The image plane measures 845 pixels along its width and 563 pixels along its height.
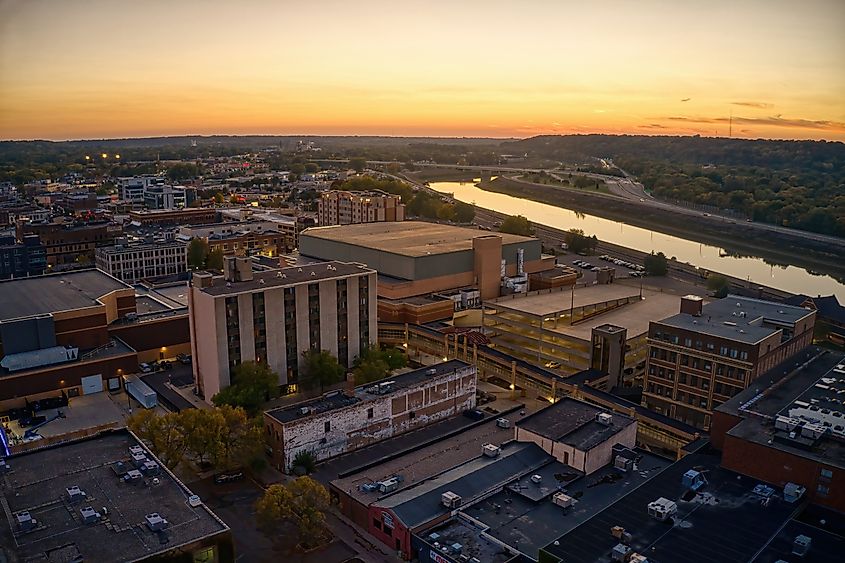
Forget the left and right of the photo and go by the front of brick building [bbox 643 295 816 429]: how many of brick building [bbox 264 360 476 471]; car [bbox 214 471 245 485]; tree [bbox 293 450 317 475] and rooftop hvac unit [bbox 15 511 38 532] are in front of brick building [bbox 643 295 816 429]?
4

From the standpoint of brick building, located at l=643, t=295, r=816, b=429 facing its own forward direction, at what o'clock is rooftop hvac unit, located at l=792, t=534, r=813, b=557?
The rooftop hvac unit is roughly at 10 o'clock from the brick building.

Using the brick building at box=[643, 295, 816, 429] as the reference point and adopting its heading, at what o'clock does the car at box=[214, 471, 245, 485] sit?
The car is roughly at 12 o'clock from the brick building.

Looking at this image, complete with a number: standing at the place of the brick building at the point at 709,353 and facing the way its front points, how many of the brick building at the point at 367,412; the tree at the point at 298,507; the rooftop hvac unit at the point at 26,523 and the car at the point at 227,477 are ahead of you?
4

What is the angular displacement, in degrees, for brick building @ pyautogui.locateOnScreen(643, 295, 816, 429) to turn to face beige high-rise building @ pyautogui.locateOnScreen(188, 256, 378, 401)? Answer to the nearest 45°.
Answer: approximately 45° to its right

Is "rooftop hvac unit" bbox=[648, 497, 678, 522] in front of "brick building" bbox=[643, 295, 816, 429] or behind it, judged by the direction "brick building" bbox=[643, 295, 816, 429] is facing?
in front

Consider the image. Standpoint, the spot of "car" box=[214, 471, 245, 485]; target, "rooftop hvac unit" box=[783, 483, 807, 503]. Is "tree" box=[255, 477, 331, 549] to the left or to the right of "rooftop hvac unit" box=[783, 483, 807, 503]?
right

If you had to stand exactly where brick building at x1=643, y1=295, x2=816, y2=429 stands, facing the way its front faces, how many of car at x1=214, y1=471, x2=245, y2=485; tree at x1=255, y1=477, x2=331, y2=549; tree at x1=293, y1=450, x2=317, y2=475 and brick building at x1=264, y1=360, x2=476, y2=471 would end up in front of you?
4

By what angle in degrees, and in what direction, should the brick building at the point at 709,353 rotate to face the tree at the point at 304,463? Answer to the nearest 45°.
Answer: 0° — it already faces it

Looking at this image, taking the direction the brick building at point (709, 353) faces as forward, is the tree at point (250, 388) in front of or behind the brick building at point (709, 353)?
in front

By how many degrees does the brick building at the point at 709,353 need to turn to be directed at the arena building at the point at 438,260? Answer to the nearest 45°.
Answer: approximately 90° to its right

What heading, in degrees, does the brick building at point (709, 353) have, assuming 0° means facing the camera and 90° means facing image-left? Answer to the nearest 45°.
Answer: approximately 45°
